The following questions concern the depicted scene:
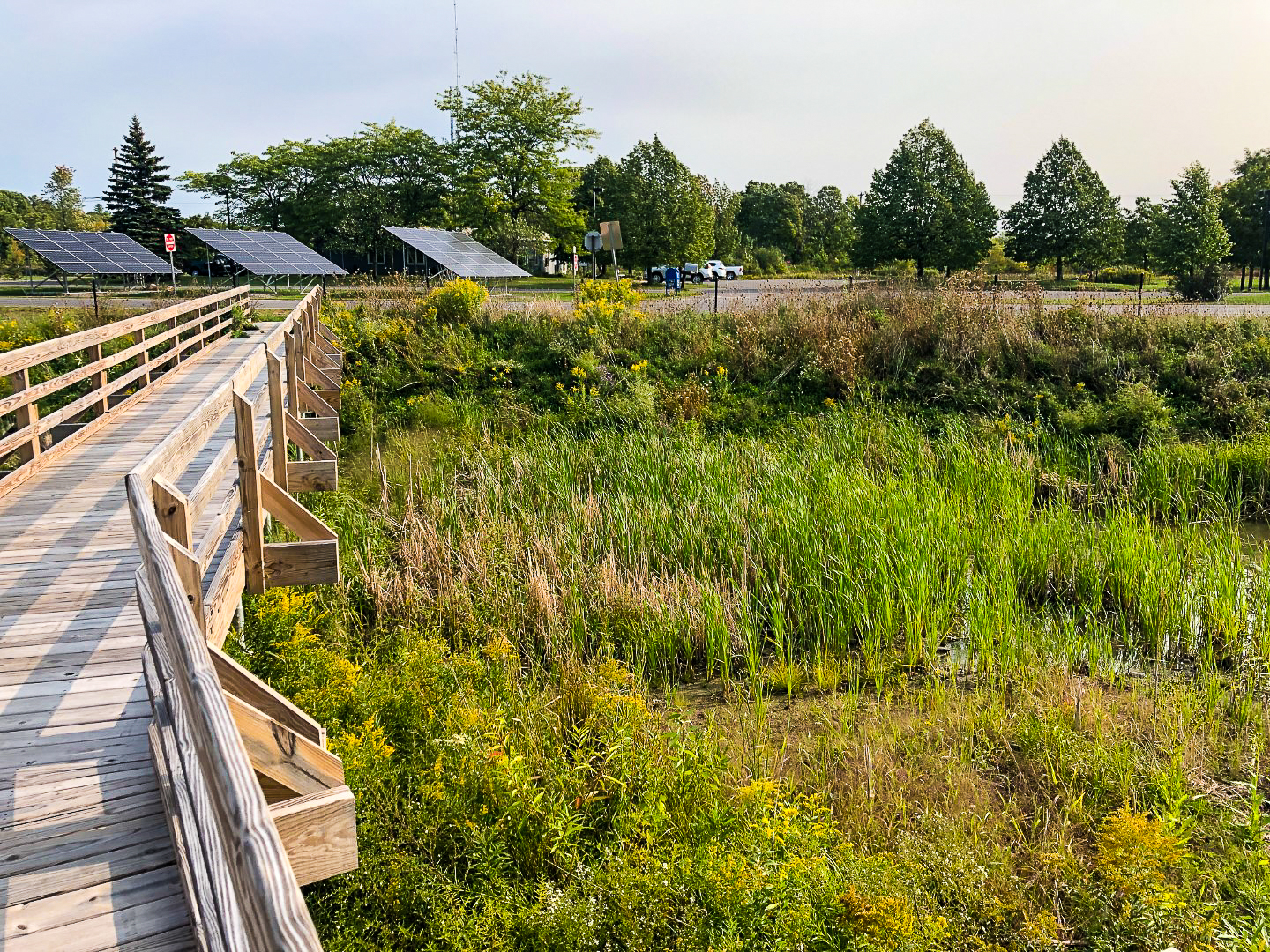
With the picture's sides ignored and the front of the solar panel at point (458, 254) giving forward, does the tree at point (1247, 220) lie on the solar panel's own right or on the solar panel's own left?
on the solar panel's own left

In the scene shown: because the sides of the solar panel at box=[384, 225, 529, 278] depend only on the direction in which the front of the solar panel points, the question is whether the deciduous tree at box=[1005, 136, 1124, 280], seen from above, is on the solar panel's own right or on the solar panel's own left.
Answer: on the solar panel's own left

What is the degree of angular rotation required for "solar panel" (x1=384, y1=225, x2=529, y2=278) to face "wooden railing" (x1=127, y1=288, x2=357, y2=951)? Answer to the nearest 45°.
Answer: approximately 45° to its right

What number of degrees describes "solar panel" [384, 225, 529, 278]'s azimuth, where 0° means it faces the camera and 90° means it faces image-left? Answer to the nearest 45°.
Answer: approximately 315°

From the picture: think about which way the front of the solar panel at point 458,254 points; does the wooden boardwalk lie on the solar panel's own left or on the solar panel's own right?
on the solar panel's own right

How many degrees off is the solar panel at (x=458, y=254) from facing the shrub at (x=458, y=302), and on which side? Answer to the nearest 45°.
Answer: approximately 45° to its right

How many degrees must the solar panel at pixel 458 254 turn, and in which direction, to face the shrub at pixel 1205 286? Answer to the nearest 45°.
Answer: approximately 45° to its left

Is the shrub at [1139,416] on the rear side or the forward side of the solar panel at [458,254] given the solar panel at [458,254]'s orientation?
on the forward side

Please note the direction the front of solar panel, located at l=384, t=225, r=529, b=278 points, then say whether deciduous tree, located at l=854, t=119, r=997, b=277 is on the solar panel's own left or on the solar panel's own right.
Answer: on the solar panel's own left
